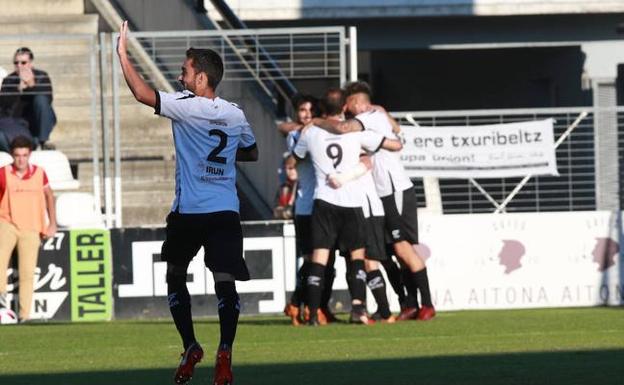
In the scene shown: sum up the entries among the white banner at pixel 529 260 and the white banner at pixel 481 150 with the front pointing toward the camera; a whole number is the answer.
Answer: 2

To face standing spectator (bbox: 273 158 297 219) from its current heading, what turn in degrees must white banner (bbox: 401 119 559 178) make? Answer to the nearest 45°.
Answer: approximately 90° to its right

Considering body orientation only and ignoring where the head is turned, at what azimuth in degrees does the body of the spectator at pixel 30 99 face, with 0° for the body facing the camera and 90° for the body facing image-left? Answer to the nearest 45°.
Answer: approximately 0°

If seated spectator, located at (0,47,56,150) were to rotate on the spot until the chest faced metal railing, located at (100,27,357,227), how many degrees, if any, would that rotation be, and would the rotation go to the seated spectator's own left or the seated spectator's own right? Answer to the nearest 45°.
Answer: approximately 90° to the seated spectator's own left
